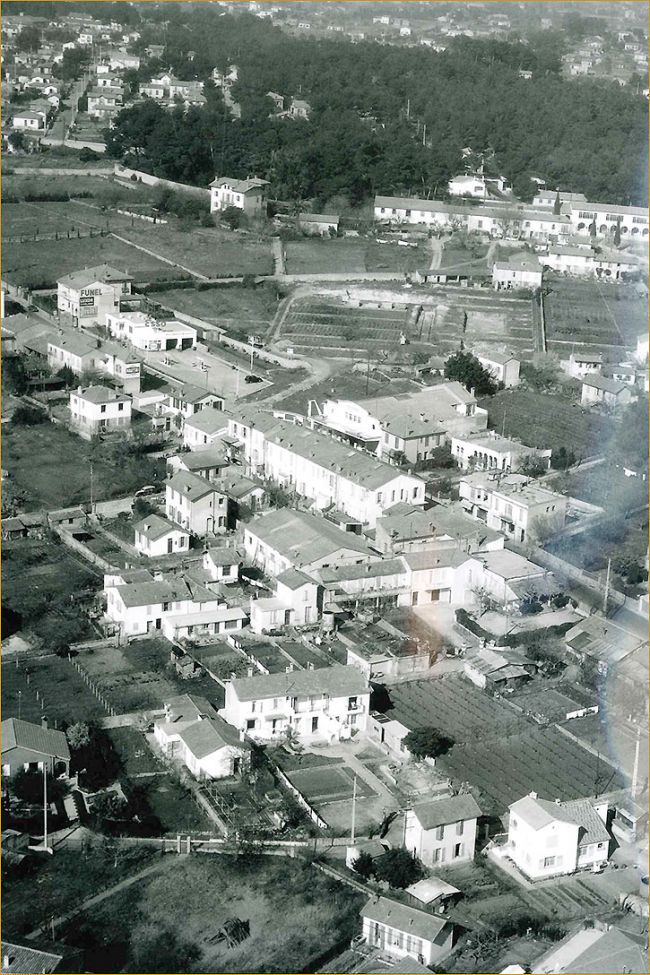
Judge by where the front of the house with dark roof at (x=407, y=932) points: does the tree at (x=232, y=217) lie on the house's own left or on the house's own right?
on the house's own right

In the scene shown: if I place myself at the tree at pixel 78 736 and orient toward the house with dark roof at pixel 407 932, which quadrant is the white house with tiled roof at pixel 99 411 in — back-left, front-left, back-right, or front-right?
back-left

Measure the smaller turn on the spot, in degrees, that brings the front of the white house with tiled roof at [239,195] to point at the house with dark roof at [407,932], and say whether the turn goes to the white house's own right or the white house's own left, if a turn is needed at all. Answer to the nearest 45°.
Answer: approximately 45° to the white house's own left

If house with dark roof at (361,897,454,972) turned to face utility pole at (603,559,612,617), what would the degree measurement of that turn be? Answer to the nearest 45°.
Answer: approximately 135° to its right

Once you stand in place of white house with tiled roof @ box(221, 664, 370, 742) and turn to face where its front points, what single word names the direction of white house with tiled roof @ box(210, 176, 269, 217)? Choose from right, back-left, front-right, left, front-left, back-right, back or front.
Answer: back

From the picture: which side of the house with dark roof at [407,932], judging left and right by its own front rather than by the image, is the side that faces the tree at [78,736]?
right

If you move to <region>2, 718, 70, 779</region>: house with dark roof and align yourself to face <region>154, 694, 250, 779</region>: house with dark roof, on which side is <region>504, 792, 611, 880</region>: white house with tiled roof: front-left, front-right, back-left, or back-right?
front-right

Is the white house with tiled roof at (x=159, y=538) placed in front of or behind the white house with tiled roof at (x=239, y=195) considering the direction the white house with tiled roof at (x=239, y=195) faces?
in front

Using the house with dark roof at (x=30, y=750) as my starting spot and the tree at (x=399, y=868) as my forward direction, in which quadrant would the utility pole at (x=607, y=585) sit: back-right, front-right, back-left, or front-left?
front-left

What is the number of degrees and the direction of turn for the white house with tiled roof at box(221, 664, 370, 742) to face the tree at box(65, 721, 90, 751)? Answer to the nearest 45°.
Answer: approximately 90° to its right

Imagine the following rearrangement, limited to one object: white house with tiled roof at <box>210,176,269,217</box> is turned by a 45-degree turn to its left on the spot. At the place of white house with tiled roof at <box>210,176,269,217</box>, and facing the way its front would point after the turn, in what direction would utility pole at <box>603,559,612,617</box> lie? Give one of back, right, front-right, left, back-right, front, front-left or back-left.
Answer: front

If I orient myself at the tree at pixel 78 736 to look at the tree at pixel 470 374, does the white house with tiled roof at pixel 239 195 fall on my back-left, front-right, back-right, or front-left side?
front-left

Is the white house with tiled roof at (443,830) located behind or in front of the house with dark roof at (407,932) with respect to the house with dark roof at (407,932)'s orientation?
behind

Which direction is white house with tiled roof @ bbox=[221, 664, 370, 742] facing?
toward the camera

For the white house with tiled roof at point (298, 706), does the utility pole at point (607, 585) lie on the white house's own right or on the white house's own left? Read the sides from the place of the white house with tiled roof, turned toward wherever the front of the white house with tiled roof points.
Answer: on the white house's own left

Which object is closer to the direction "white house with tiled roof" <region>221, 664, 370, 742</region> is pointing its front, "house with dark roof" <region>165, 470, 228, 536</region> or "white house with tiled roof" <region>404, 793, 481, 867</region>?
the white house with tiled roof

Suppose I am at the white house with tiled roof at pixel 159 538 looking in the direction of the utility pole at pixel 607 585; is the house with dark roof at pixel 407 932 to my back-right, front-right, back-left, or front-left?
front-right

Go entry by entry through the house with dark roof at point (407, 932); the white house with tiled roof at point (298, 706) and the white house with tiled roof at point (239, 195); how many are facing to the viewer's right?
0

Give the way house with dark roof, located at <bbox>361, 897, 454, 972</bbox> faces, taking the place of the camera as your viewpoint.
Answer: facing the viewer and to the left of the viewer

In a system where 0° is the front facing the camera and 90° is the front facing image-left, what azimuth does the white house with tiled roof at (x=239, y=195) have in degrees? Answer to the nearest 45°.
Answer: approximately 45°
